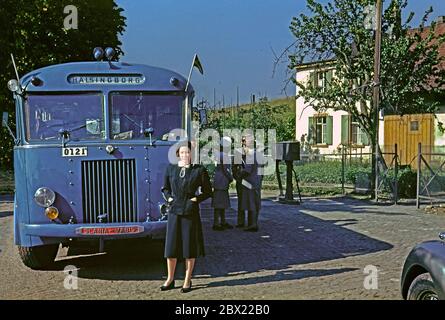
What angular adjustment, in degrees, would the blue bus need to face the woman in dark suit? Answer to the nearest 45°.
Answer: approximately 45° to its left

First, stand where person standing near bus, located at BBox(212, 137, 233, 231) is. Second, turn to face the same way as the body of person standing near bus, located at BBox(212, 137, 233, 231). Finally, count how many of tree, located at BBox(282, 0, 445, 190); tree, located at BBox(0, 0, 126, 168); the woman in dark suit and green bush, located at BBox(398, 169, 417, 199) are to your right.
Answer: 1

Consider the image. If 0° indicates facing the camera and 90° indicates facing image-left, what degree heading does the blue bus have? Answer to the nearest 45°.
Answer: approximately 0°

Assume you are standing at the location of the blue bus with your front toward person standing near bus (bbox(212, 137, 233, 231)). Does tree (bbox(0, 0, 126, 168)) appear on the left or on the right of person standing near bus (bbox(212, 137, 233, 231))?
left

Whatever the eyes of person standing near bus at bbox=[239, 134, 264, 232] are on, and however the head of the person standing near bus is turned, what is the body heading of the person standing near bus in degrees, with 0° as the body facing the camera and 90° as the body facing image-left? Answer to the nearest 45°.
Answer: approximately 45°

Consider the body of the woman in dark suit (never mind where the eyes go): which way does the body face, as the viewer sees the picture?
toward the camera

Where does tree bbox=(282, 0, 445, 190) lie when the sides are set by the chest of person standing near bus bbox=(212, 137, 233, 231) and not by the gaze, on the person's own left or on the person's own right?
on the person's own left
